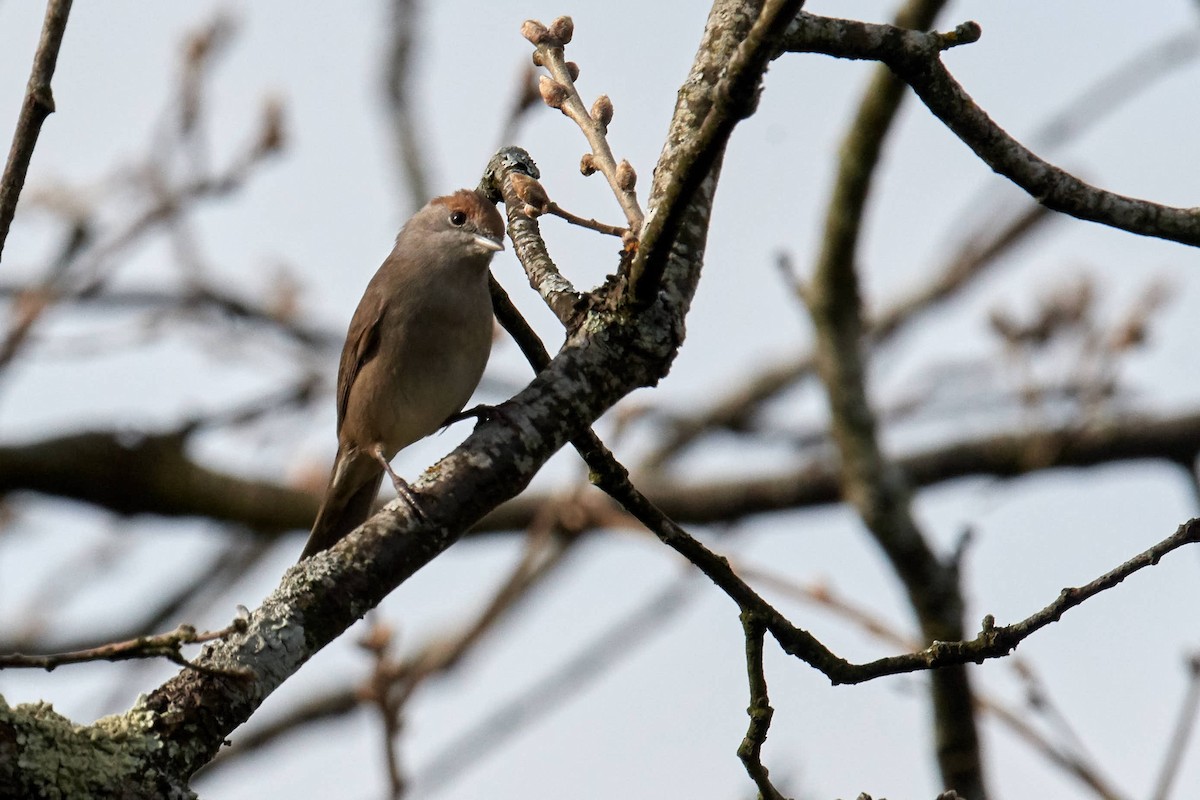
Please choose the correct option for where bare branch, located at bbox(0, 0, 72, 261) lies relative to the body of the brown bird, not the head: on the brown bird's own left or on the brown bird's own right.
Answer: on the brown bird's own right

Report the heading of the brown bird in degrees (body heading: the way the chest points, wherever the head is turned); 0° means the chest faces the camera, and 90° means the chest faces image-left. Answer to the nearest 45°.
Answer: approximately 315°
